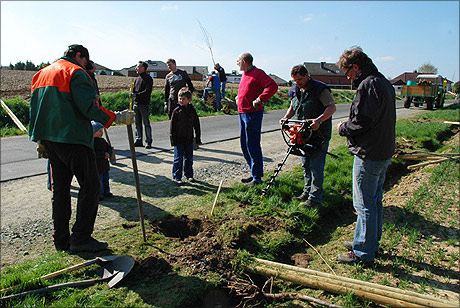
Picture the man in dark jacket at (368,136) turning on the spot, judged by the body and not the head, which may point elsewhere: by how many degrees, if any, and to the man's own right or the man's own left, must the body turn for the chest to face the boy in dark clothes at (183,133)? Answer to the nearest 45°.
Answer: approximately 45° to the man's own right

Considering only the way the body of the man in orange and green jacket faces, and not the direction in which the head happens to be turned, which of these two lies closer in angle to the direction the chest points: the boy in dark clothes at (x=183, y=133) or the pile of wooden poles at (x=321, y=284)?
the boy in dark clothes

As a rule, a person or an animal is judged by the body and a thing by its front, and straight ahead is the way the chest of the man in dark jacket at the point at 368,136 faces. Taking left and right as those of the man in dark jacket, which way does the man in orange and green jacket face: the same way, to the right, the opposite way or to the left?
to the right

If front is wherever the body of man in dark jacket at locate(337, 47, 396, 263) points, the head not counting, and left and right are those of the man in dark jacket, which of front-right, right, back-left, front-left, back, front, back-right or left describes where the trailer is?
right

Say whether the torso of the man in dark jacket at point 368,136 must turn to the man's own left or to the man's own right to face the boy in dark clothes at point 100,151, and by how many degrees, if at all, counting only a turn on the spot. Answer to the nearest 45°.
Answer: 0° — they already face them

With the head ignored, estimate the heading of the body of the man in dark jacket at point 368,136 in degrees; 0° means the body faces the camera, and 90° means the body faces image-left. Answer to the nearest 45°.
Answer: approximately 90°

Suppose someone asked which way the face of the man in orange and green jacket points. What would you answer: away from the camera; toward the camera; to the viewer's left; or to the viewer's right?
to the viewer's right

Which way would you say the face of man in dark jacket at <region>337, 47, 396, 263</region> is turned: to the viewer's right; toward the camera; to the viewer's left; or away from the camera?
to the viewer's left

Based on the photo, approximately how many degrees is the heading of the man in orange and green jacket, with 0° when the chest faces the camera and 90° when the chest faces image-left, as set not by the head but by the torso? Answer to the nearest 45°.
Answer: approximately 225°

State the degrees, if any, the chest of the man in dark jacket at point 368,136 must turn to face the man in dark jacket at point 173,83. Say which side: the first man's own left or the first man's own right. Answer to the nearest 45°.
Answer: approximately 45° to the first man's own right

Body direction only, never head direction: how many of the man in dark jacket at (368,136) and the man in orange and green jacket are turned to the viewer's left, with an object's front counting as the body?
1
